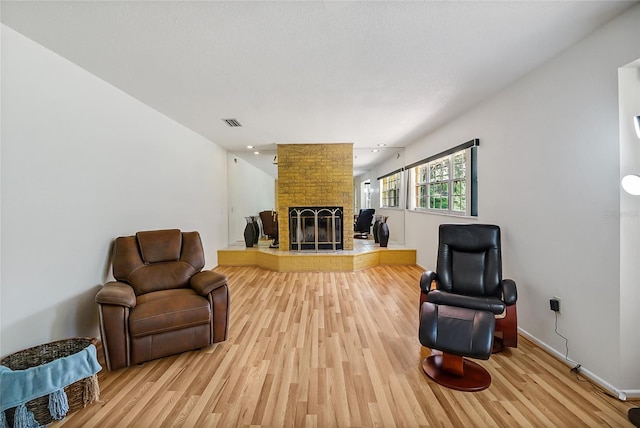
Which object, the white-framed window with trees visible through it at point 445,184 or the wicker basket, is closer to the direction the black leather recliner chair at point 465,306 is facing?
the wicker basket

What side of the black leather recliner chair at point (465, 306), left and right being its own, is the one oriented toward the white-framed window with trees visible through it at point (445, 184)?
back

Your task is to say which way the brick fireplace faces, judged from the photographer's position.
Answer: facing the viewer

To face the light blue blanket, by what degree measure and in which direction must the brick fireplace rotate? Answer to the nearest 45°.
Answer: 0° — it already faces it

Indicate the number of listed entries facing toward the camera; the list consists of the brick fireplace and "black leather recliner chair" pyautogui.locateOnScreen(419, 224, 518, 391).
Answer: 2

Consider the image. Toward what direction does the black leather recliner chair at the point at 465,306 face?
toward the camera

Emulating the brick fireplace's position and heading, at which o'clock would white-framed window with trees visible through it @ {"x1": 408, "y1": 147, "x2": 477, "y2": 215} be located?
The white-framed window with trees visible through it is roughly at 10 o'clock from the brick fireplace.

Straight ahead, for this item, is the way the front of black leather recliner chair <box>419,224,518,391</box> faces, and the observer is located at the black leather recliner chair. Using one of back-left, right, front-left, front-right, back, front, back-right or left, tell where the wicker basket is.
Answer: front-right

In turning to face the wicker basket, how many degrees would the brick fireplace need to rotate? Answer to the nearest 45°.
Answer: approximately 45° to its right

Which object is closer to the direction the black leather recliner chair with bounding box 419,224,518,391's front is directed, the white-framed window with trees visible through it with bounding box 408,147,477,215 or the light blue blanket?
the light blue blanket

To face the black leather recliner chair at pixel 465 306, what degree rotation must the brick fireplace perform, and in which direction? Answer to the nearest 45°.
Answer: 0° — it already faces it

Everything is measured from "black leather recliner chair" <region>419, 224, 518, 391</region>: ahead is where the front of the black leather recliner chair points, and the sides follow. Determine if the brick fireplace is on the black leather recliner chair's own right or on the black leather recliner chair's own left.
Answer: on the black leather recliner chair's own right

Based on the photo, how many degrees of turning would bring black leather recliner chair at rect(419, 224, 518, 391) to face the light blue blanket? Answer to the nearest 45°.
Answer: approximately 45° to its right

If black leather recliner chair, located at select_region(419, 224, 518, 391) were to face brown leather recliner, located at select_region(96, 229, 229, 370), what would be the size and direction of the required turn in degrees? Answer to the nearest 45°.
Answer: approximately 45° to its right
